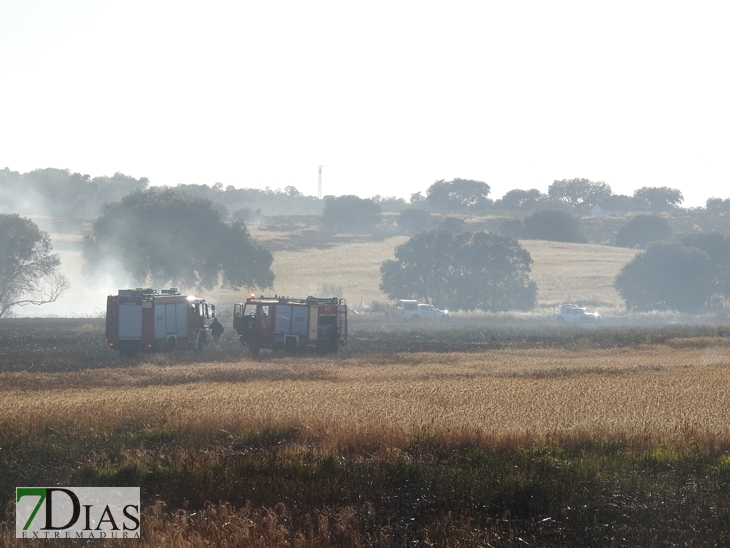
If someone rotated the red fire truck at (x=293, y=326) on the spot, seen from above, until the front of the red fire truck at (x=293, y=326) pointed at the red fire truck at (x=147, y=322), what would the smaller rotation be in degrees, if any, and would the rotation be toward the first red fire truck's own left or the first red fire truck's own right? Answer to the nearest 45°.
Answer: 0° — it already faces it

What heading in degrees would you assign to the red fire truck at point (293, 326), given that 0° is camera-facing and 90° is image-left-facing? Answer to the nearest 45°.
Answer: approximately 90°
